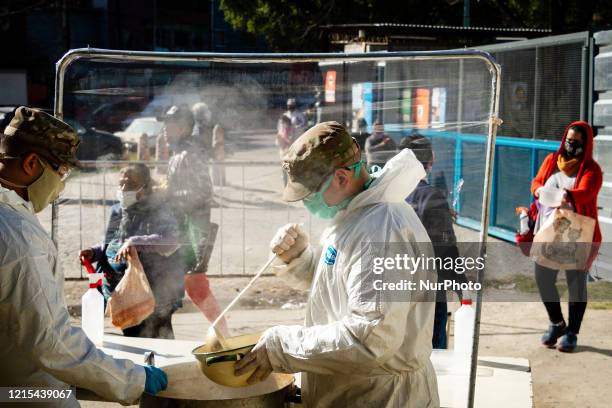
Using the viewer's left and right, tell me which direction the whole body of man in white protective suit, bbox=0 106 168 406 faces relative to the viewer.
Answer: facing to the right of the viewer

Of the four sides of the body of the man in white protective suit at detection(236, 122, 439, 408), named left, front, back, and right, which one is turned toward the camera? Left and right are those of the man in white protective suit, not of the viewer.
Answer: left

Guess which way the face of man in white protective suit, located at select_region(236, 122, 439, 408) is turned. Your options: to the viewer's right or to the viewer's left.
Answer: to the viewer's left

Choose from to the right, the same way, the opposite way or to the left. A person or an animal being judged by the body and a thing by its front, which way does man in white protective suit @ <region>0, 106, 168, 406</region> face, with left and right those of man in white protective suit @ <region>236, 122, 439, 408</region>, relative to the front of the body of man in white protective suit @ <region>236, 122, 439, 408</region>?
the opposite way
